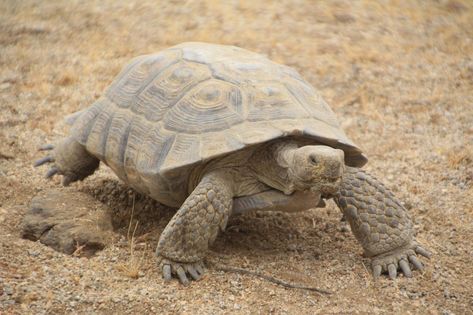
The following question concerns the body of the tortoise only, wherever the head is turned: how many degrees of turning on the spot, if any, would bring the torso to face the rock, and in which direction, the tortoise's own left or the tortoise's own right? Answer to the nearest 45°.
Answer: approximately 135° to the tortoise's own right

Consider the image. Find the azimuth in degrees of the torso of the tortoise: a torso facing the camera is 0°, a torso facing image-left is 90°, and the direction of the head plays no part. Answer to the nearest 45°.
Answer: approximately 315°

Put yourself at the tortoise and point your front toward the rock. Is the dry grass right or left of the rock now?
left

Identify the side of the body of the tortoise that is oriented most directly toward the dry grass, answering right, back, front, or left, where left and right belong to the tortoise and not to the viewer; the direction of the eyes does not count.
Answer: right
